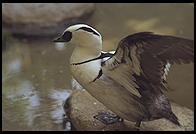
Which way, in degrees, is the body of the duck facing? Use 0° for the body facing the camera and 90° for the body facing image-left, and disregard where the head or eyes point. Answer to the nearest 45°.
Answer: approximately 90°

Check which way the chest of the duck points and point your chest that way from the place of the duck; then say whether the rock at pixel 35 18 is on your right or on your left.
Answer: on your right
